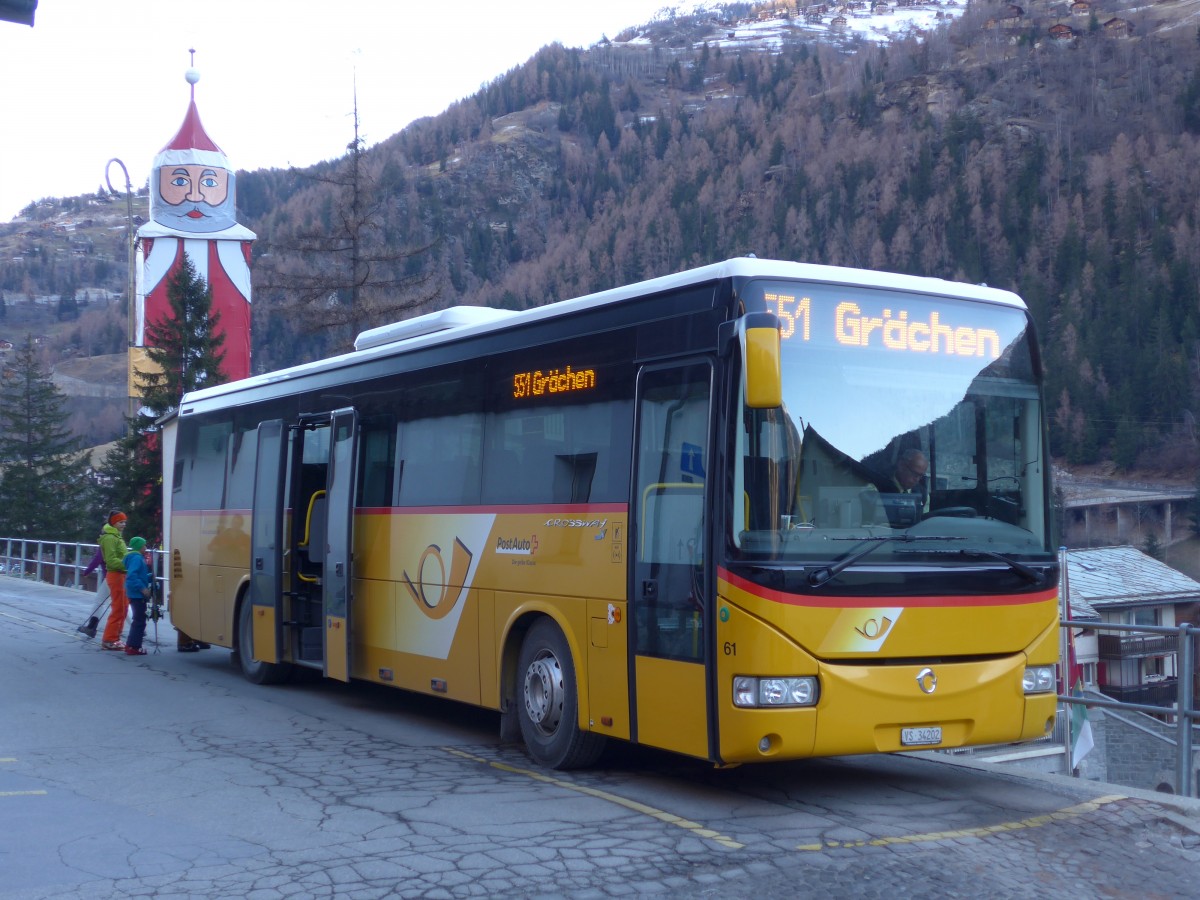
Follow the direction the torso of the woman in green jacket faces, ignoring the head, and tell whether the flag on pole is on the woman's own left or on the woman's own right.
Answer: on the woman's own right

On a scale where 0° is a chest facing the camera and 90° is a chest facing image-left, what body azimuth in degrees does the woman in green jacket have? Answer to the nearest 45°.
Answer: approximately 270°

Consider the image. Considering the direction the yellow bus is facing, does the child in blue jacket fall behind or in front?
behind

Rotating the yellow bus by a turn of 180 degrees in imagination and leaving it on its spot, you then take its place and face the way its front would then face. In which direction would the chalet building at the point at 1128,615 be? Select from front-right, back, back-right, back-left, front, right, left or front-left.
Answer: right

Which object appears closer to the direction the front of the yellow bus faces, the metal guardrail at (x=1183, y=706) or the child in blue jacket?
the metal guardrail

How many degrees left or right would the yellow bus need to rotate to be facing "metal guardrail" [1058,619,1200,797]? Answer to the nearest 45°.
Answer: approximately 45° to its left

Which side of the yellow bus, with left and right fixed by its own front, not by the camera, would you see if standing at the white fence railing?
back

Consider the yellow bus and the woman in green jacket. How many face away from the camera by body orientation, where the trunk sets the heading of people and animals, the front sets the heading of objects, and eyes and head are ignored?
0

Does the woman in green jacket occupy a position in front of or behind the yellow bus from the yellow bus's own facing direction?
behind

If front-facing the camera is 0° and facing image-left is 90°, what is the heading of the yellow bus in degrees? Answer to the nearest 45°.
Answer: approximately 315°

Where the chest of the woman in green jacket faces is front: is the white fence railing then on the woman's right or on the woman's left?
on the woman's left
